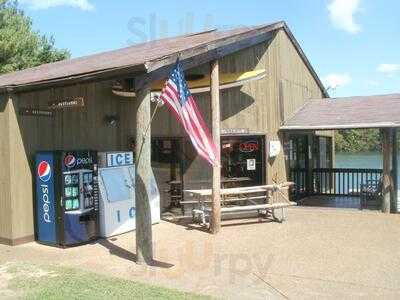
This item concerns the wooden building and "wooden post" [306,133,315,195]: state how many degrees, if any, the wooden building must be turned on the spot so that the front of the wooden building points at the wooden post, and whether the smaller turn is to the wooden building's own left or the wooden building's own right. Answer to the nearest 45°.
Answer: approximately 90° to the wooden building's own left

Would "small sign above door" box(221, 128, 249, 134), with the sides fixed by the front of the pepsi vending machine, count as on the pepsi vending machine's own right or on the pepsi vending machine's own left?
on the pepsi vending machine's own left

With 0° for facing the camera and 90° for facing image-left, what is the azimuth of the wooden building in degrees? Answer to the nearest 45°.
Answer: approximately 315°

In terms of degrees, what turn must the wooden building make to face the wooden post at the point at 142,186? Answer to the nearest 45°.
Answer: approximately 45° to its right

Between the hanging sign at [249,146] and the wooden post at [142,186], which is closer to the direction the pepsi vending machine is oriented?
the wooden post

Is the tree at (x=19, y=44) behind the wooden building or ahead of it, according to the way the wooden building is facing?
behind

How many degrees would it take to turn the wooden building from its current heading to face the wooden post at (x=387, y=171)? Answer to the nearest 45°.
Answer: approximately 45° to its left

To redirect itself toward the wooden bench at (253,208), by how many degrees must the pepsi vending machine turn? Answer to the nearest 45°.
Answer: approximately 45° to its left
